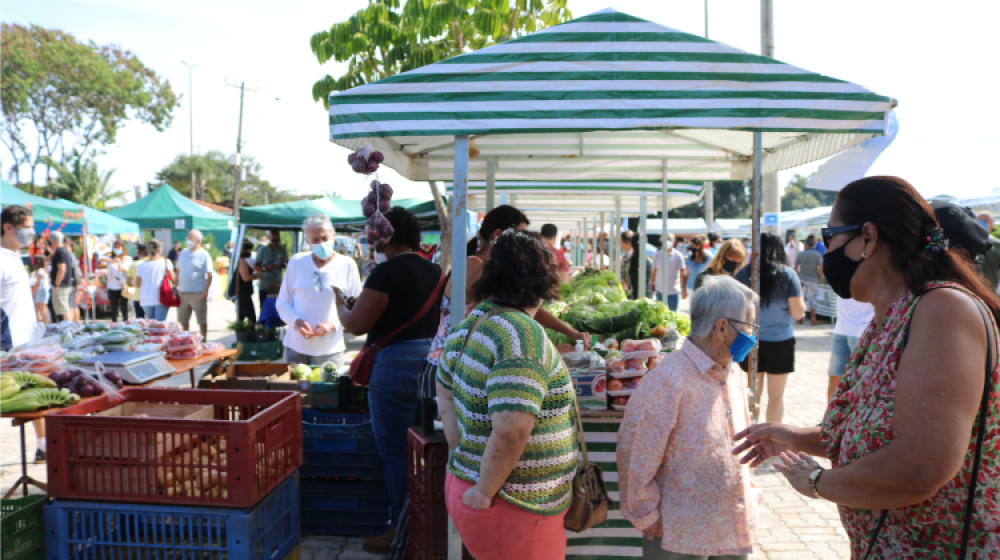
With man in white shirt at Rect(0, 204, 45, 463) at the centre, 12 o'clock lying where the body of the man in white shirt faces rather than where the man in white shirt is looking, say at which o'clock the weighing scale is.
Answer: The weighing scale is roughly at 1 o'clock from the man in white shirt.

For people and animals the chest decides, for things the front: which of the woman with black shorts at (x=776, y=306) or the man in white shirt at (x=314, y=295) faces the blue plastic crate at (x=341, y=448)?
the man in white shirt

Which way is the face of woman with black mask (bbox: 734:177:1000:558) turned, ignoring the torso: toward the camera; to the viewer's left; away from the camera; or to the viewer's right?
to the viewer's left

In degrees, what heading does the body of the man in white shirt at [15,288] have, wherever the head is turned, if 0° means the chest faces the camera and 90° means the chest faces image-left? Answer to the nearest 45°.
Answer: approximately 315°

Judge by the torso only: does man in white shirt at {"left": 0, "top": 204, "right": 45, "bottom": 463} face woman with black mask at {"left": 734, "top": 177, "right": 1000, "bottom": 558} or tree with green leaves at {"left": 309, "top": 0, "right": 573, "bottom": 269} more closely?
the woman with black mask

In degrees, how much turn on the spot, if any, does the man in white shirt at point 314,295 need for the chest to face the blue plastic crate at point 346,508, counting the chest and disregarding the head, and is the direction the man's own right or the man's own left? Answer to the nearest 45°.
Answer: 0° — they already face it

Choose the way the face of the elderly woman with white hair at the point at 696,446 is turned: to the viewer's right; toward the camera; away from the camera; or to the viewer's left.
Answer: to the viewer's right

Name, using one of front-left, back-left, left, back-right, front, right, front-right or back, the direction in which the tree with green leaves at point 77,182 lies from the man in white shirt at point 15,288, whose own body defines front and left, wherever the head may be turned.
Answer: back-left

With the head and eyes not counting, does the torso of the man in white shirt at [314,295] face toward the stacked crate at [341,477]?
yes

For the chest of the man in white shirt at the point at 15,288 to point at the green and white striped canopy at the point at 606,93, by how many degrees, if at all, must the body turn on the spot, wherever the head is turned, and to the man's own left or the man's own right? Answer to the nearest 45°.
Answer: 0° — they already face it

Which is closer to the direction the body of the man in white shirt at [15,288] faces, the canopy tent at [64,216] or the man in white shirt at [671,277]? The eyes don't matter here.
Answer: the man in white shirt

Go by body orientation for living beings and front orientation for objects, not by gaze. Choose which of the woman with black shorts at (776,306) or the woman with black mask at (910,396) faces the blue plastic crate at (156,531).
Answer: the woman with black mask at (910,396)
